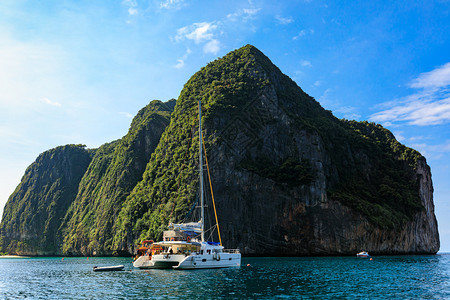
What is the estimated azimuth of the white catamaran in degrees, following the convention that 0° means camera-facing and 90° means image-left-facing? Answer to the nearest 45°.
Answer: approximately 225°
